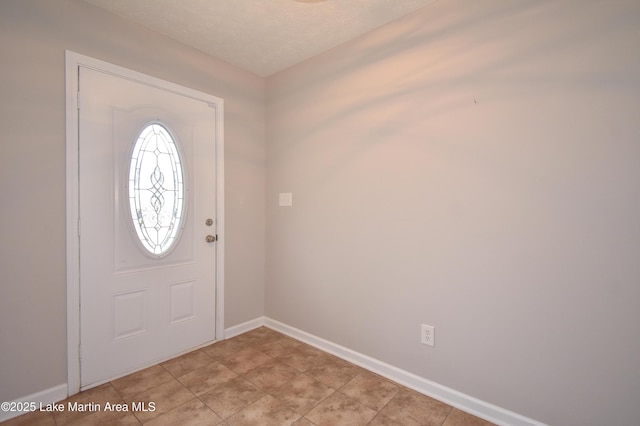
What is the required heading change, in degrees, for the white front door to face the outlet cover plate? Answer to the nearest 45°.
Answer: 0° — it already faces it

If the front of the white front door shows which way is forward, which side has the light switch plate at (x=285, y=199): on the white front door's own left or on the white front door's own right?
on the white front door's own left

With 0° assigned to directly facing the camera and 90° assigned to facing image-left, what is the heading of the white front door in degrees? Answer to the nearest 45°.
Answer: approximately 315°

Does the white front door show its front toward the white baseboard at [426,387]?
yes

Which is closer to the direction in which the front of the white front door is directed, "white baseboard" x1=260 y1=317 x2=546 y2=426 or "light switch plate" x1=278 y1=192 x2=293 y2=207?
the white baseboard
